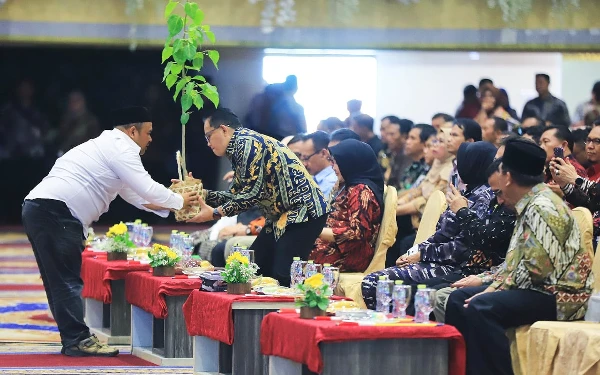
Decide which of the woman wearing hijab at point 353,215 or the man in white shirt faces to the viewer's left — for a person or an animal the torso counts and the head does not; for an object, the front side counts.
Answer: the woman wearing hijab

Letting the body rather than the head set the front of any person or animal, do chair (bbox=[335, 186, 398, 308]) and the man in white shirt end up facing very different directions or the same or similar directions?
very different directions

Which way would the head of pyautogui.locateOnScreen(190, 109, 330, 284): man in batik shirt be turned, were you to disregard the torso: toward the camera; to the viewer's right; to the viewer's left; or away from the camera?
to the viewer's left

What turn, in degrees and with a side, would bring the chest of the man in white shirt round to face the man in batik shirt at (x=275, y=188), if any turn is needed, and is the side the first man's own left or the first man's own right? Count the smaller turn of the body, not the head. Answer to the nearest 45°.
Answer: approximately 45° to the first man's own right

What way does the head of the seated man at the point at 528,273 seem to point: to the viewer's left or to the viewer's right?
to the viewer's left

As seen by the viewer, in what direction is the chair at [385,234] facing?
to the viewer's left

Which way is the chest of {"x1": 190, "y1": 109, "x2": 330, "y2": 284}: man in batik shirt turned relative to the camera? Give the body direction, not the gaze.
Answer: to the viewer's left

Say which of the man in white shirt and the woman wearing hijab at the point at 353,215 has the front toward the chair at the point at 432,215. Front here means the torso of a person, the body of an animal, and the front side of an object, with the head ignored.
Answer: the man in white shirt

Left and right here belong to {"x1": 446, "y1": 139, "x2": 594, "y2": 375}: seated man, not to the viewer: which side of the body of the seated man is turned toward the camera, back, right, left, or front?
left

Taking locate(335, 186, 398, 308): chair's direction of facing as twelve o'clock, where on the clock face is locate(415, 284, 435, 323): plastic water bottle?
The plastic water bottle is roughly at 9 o'clock from the chair.

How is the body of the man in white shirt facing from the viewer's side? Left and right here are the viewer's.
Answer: facing to the right of the viewer

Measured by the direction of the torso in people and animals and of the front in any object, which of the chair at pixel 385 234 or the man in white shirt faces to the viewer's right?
the man in white shirt

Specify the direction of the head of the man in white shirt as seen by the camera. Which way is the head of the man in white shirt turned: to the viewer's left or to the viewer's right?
to the viewer's right

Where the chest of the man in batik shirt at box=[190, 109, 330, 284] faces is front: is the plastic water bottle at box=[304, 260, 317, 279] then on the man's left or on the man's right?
on the man's left

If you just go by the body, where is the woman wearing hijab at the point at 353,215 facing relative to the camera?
to the viewer's left
